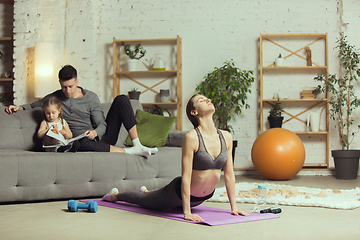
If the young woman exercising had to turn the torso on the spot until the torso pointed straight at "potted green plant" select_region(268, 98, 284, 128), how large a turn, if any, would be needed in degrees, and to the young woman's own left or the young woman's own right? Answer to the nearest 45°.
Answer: approximately 90° to the young woman's own left

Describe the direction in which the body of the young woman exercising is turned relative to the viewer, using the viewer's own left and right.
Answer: facing the viewer and to the right of the viewer

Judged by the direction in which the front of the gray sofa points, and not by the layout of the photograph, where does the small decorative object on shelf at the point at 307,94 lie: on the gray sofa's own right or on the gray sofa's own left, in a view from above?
on the gray sofa's own left

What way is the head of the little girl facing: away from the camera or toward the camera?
toward the camera

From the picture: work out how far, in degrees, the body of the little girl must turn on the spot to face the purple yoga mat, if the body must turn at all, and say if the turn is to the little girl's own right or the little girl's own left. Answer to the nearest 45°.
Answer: approximately 45° to the little girl's own left

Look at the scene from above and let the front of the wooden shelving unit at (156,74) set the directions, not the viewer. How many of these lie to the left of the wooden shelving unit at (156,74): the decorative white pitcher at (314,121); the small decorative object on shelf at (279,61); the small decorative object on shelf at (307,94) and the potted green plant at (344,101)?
4

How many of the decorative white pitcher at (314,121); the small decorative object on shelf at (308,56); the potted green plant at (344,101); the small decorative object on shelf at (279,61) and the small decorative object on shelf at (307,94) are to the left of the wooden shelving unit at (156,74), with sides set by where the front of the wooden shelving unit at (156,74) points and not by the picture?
5

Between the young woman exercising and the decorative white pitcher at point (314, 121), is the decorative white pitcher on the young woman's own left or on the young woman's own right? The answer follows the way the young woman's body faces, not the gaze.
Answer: on the young woman's own left

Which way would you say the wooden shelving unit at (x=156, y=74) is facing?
toward the camera

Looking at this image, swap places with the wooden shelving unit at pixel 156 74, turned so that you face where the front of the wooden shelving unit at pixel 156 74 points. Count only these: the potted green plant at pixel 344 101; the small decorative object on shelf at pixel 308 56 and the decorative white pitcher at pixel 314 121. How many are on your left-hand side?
3

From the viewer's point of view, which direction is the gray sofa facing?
toward the camera

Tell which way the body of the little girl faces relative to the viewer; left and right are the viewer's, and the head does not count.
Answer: facing the viewer

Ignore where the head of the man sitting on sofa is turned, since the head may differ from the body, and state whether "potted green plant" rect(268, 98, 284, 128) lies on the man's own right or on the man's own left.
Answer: on the man's own left

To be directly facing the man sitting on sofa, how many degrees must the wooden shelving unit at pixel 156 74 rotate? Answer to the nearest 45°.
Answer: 0° — it already faces them

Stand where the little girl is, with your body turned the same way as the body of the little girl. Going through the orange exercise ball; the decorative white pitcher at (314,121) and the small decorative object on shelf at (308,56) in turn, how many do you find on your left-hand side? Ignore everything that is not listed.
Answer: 3

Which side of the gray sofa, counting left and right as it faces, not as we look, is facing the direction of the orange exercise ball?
left
